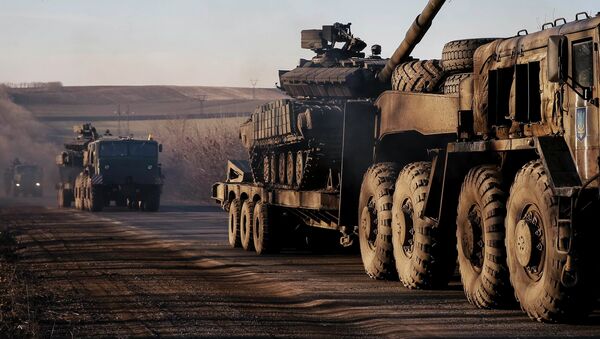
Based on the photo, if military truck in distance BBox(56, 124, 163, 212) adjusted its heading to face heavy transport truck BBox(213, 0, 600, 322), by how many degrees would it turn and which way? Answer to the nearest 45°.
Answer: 0° — it already faces it

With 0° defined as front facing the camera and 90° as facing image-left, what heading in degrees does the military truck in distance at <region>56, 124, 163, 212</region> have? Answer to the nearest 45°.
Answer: approximately 0°

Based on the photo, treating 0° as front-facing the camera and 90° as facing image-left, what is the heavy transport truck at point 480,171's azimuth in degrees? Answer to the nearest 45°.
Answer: approximately 315°

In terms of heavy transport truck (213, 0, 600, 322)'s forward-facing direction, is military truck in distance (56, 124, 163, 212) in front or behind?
behind
